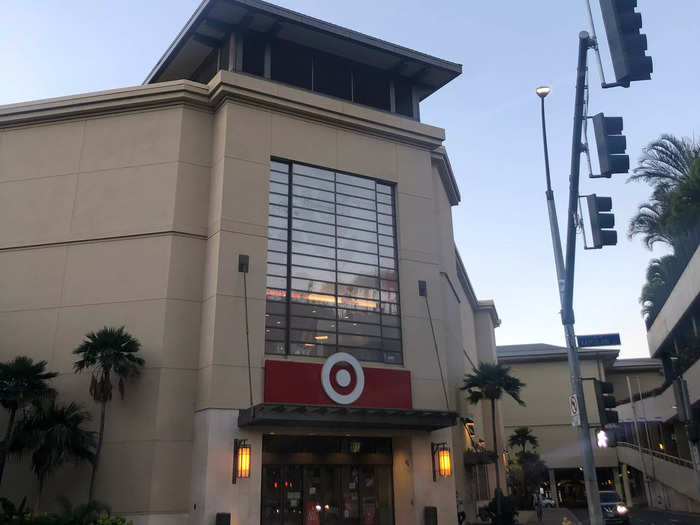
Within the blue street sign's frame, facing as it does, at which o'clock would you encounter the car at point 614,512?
The car is roughly at 6 o'clock from the blue street sign.

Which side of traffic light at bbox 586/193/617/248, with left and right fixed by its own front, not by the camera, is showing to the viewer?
right

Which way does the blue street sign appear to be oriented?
toward the camera

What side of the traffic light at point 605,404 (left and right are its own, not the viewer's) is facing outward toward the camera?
right

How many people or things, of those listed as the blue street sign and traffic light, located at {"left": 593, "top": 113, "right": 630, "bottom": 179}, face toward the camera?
1
